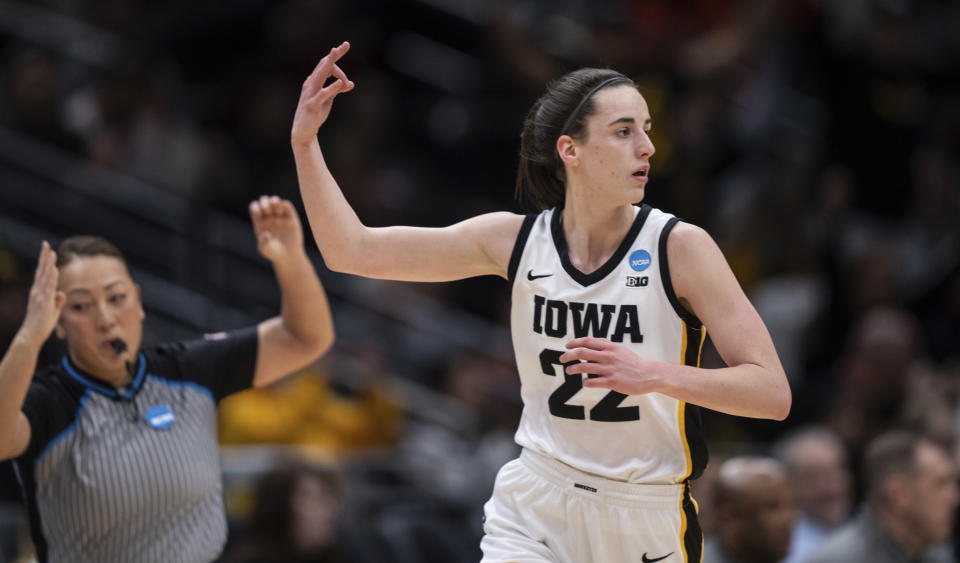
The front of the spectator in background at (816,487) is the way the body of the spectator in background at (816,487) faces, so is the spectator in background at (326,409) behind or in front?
behind

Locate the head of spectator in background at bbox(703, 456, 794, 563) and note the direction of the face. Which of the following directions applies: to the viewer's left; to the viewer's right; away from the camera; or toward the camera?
toward the camera

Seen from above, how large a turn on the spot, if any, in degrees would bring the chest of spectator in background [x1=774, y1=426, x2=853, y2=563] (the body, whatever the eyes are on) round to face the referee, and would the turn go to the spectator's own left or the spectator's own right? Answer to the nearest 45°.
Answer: approximately 90° to the spectator's own right

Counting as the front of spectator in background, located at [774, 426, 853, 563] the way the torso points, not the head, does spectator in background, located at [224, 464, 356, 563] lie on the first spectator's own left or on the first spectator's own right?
on the first spectator's own right

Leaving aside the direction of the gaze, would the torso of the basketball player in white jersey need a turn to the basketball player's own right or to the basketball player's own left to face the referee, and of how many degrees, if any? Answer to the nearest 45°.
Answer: approximately 90° to the basketball player's own right

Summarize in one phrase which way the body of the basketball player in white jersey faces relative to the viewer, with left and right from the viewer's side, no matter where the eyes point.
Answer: facing the viewer

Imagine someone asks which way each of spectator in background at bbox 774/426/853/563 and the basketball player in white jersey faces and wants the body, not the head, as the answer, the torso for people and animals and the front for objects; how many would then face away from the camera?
0

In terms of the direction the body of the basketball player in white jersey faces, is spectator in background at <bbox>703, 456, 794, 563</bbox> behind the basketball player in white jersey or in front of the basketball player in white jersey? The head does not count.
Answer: behind

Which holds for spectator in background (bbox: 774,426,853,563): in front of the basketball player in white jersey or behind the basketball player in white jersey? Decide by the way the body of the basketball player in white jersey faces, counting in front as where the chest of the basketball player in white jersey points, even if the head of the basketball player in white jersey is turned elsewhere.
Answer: behind

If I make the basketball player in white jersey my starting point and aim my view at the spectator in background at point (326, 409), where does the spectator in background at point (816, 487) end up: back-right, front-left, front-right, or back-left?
front-right

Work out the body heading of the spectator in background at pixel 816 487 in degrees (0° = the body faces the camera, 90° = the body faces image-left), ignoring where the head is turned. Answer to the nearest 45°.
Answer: approximately 315°

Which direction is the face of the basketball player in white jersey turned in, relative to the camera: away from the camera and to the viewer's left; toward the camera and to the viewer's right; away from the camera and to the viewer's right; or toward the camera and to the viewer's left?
toward the camera and to the viewer's right

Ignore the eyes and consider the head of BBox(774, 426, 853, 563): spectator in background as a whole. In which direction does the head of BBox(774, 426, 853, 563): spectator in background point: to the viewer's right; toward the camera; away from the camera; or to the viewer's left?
toward the camera
